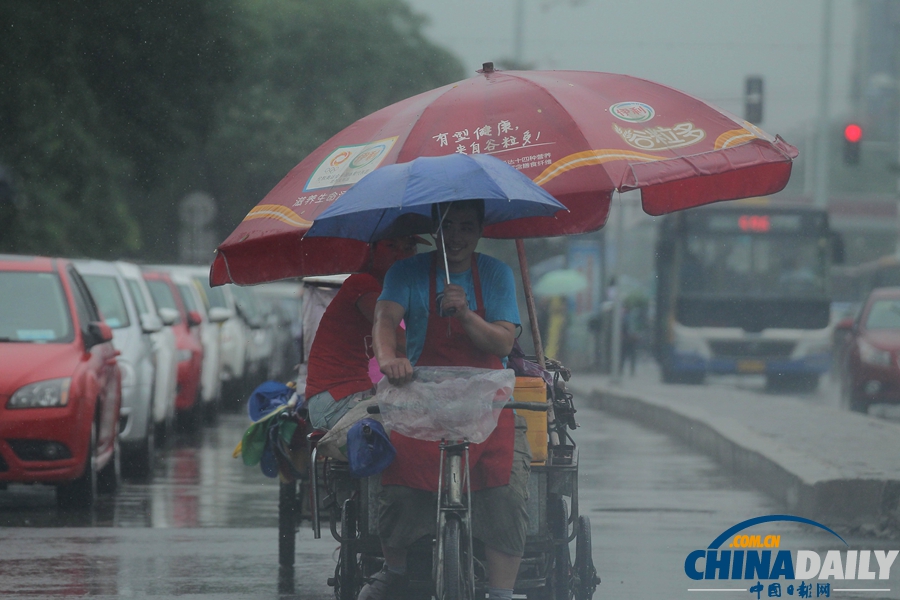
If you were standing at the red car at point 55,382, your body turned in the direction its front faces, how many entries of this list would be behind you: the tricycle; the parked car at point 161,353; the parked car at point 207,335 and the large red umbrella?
2

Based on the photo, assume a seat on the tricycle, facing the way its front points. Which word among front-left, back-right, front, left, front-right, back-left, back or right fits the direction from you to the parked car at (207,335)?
back

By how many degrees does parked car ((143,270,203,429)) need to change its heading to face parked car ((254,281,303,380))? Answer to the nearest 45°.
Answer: approximately 180°

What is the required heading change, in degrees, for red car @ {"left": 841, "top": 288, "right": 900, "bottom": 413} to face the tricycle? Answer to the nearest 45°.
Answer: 0° — it already faces it

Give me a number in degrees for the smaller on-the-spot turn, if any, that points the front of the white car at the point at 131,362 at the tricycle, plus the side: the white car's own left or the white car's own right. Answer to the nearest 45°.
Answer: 0° — it already faces it

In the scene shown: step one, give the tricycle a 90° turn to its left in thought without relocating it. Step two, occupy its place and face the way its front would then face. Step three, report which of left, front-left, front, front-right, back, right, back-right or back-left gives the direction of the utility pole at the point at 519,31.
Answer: left

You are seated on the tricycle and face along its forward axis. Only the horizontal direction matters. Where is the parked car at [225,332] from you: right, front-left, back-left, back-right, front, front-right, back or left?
back

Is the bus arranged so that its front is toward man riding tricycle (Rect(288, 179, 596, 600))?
yes

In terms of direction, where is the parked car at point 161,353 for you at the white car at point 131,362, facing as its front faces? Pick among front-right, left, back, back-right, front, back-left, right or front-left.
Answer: back

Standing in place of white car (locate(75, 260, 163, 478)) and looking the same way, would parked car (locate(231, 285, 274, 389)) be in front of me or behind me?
behind

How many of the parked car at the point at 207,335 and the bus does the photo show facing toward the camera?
2
